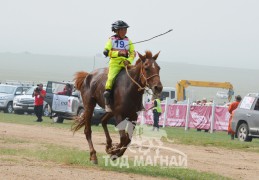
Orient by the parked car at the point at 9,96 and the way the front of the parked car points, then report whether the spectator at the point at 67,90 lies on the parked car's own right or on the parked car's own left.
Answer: on the parked car's own left

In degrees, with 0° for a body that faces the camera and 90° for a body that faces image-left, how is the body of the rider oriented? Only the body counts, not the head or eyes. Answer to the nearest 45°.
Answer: approximately 315°

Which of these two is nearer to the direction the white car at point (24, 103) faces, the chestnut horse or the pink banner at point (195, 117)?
the chestnut horse
